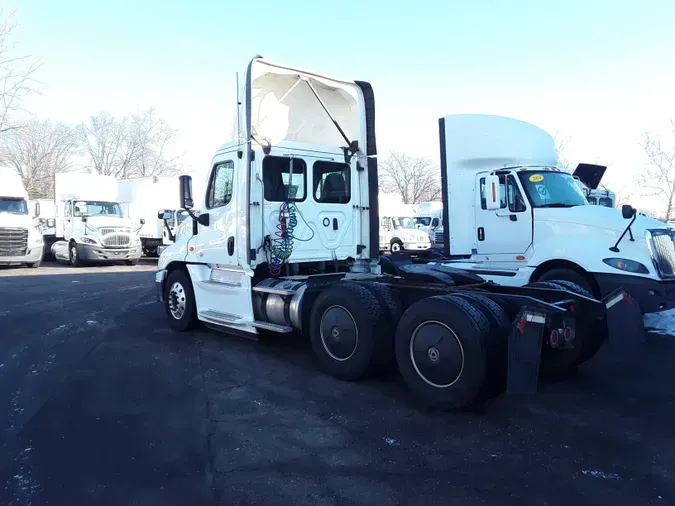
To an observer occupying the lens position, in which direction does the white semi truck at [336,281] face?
facing away from the viewer and to the left of the viewer

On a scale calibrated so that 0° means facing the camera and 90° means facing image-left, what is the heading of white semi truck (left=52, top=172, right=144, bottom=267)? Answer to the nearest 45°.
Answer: approximately 315°

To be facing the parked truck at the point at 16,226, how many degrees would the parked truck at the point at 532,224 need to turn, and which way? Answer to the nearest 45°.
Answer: approximately 135° to its right

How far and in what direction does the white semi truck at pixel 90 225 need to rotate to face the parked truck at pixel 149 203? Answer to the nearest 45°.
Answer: approximately 90° to its left

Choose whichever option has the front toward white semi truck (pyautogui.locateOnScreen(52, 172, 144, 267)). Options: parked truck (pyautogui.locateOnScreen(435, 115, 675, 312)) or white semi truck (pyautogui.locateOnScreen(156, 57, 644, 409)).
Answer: white semi truck (pyautogui.locateOnScreen(156, 57, 644, 409))

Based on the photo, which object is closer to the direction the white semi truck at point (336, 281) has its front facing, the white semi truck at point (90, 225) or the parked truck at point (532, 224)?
the white semi truck

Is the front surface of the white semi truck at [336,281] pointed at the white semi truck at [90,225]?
yes

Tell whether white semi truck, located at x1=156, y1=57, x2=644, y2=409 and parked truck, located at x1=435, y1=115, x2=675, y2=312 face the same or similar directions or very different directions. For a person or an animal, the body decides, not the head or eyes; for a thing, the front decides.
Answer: very different directions

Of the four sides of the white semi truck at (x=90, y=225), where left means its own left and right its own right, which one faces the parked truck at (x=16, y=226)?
right

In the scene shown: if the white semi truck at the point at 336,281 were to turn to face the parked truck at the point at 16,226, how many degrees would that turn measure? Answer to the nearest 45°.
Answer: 0° — it already faces it

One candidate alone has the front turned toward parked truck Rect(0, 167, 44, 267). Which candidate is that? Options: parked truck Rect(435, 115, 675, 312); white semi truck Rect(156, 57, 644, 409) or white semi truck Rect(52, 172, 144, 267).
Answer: white semi truck Rect(156, 57, 644, 409)

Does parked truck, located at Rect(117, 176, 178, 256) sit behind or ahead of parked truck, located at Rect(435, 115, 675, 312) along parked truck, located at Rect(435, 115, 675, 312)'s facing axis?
behind
